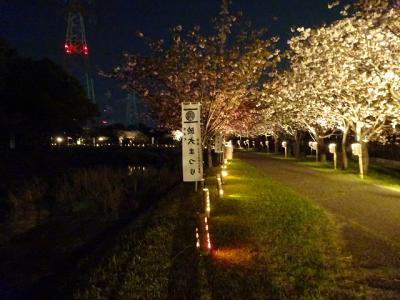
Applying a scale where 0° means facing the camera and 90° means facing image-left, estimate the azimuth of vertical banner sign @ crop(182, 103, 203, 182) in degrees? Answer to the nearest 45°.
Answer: approximately 0°

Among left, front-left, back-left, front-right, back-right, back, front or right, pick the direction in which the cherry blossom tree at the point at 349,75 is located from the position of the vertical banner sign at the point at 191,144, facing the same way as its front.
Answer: back-left
